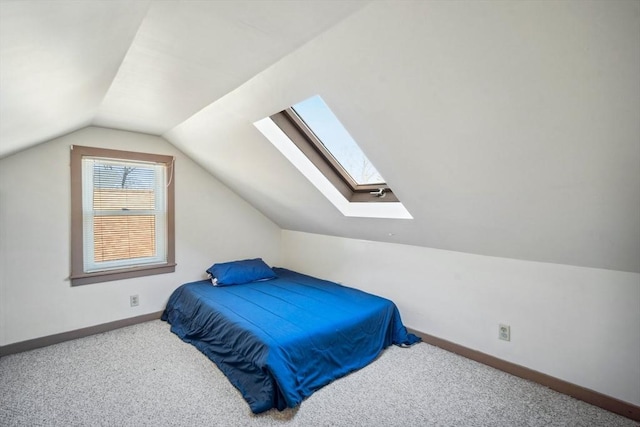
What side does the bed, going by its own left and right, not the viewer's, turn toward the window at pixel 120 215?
back

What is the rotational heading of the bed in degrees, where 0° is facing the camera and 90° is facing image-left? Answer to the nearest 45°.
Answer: approximately 315°
